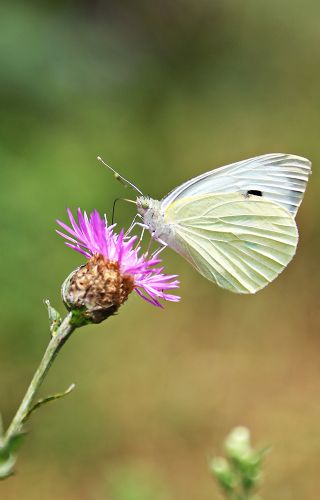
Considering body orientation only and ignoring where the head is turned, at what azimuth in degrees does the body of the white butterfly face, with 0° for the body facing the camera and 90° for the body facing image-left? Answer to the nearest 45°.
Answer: approximately 90°
